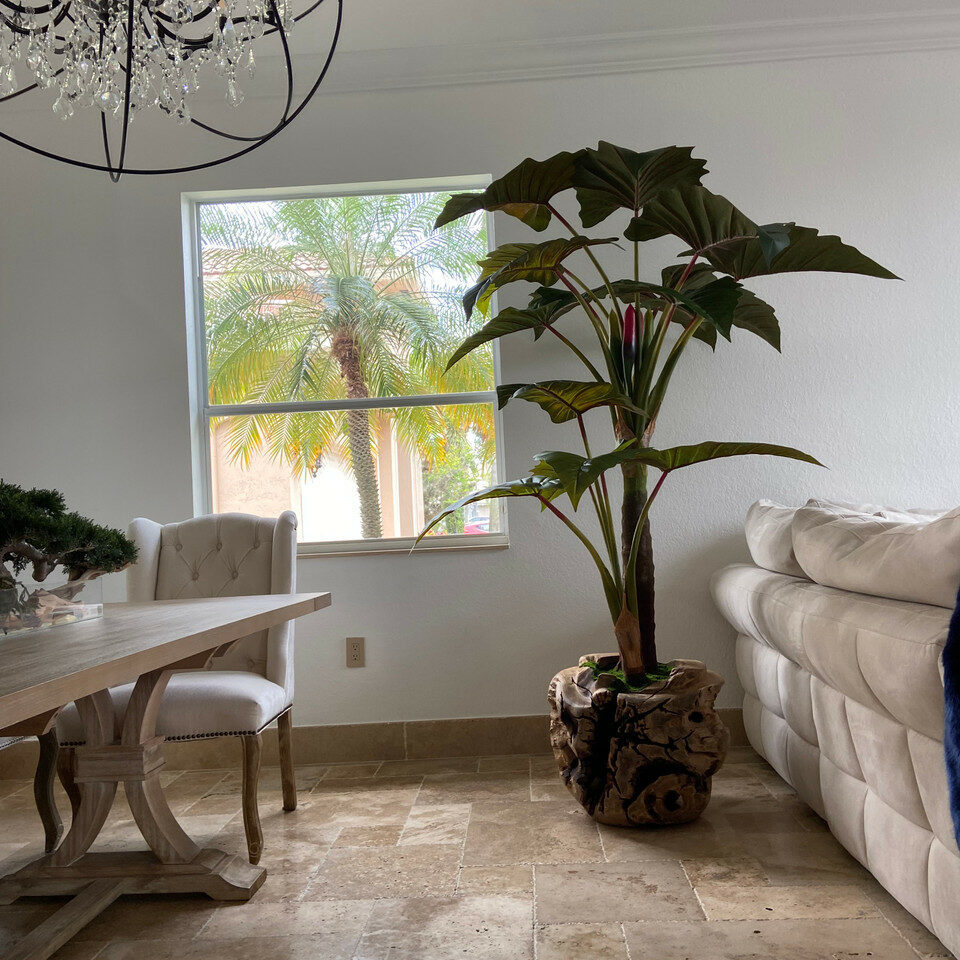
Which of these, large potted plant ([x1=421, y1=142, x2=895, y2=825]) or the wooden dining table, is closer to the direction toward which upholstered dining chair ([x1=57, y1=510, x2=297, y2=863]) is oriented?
the wooden dining table

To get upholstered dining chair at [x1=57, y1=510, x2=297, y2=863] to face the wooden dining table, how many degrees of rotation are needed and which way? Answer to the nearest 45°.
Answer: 0° — it already faces it

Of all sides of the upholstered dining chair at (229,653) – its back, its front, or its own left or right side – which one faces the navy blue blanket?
left

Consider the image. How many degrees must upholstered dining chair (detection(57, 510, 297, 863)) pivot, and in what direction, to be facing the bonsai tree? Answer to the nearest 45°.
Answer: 0° — it already faces it

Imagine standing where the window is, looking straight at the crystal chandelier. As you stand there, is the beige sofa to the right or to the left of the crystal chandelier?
left

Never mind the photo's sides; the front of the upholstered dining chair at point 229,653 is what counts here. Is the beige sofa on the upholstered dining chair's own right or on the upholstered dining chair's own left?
on the upholstered dining chair's own left

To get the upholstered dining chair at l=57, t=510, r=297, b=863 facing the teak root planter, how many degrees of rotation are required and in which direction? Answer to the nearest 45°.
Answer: approximately 90° to its left

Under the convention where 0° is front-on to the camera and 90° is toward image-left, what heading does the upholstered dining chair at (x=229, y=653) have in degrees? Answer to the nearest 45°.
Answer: approximately 45°

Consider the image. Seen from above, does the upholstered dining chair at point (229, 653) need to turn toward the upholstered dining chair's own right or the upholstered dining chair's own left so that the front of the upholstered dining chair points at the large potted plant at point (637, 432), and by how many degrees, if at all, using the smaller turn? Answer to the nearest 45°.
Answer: approximately 90° to the upholstered dining chair's own left
